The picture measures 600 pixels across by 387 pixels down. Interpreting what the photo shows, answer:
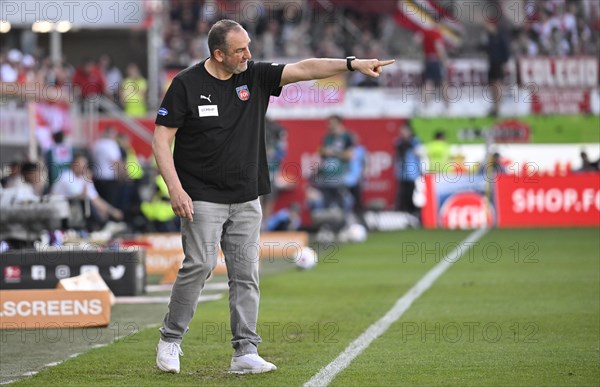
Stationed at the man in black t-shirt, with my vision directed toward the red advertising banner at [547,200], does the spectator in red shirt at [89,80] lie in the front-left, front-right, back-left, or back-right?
front-left

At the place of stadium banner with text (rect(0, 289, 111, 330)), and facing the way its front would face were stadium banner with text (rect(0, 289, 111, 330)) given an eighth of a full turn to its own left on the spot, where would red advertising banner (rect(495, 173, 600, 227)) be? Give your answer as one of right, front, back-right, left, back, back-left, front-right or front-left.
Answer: left

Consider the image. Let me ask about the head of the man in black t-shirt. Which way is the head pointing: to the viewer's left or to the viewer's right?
to the viewer's right

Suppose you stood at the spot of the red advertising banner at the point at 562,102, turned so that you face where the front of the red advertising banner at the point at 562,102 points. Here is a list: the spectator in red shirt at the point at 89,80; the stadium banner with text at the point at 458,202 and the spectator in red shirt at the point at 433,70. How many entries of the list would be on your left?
0

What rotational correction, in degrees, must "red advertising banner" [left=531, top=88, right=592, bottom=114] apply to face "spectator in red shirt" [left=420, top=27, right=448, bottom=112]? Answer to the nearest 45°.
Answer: approximately 90° to its right

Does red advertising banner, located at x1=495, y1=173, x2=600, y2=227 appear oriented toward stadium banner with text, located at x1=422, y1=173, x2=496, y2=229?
no

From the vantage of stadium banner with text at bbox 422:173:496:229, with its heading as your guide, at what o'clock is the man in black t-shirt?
The man in black t-shirt is roughly at 12 o'clock from the stadium banner with text.

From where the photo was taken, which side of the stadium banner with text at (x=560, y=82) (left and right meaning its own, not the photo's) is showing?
front

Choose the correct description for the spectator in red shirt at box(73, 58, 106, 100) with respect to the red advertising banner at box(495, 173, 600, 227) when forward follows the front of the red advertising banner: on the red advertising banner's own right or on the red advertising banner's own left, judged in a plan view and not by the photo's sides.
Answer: on the red advertising banner's own right

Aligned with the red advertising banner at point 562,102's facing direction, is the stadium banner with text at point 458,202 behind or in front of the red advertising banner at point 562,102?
in front

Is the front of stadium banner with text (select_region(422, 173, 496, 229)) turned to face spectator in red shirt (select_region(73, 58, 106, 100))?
no

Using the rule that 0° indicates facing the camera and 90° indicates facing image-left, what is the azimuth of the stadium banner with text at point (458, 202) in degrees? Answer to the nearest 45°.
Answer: approximately 0°

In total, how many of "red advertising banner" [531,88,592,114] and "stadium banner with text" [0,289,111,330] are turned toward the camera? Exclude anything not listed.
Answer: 2

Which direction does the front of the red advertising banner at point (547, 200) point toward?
toward the camera

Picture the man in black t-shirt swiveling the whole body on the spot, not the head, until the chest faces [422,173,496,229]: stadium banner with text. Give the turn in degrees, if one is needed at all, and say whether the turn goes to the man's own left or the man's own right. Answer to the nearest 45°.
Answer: approximately 135° to the man's own left

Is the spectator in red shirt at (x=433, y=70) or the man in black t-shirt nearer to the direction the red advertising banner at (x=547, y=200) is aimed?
the man in black t-shirt
